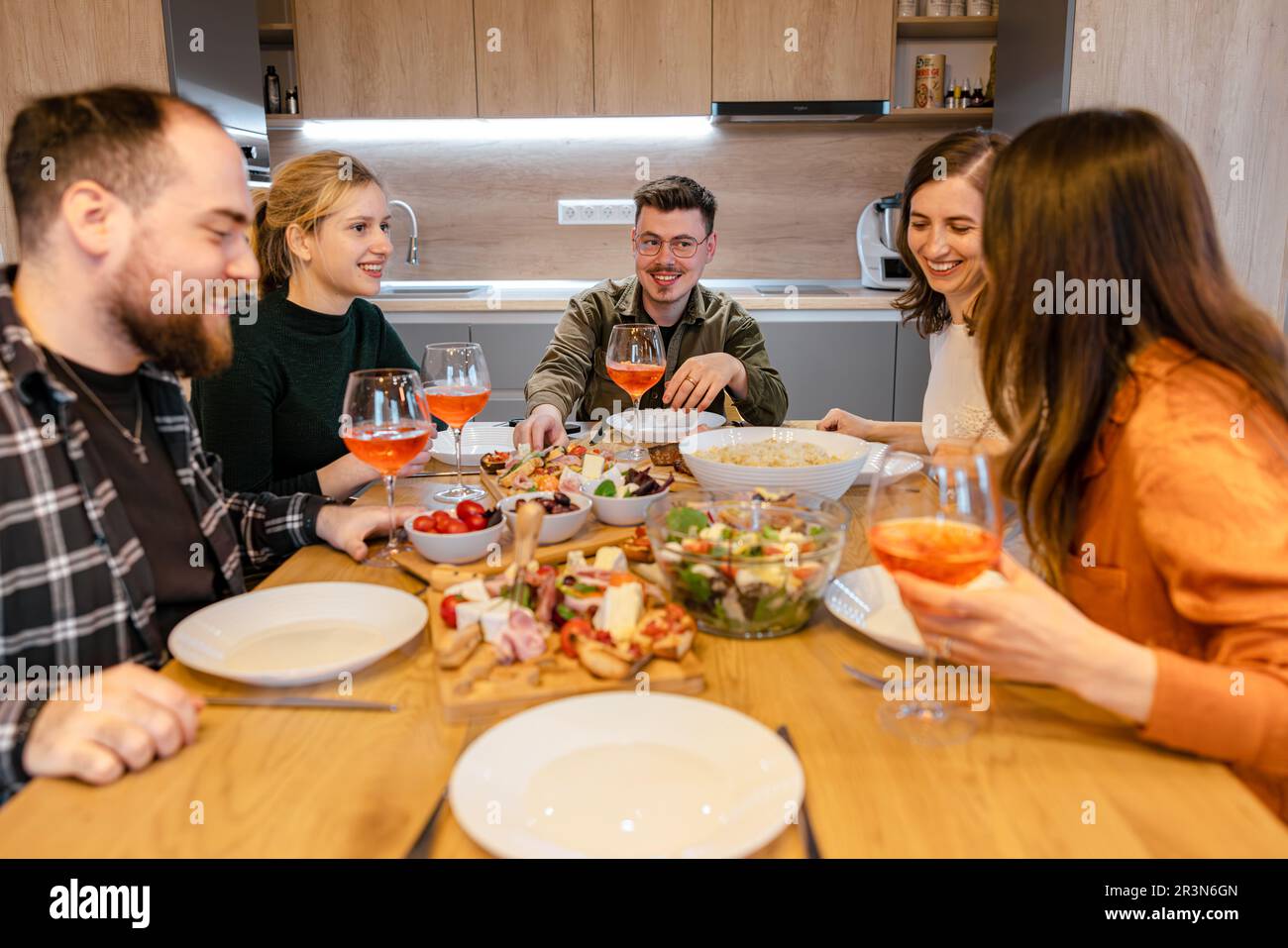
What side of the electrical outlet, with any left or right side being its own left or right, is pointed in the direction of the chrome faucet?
right

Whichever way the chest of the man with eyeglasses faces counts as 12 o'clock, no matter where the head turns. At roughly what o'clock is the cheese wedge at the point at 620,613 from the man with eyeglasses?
The cheese wedge is roughly at 12 o'clock from the man with eyeglasses.

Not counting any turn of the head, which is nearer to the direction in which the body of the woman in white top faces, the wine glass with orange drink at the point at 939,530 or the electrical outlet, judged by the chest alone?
the wine glass with orange drink

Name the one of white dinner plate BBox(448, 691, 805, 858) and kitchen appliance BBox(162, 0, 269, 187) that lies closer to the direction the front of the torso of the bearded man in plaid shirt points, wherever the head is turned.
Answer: the white dinner plate

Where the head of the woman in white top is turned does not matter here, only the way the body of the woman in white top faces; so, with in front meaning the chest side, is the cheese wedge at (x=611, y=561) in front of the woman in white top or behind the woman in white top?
in front

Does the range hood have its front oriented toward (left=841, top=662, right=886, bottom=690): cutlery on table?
yes

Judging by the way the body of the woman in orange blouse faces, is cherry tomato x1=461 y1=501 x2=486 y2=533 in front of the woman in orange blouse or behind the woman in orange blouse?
in front

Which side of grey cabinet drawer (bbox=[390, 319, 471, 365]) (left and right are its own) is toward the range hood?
left

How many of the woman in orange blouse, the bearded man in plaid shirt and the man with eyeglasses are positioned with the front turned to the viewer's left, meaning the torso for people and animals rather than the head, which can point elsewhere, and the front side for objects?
1

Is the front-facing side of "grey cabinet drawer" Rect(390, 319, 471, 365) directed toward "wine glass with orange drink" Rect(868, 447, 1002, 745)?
yes
